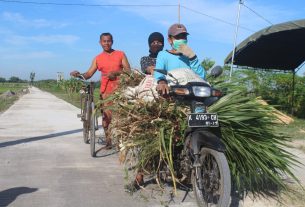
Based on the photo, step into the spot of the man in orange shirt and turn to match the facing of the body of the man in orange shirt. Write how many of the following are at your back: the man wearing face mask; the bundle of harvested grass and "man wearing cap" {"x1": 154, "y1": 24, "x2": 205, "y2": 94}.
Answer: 0

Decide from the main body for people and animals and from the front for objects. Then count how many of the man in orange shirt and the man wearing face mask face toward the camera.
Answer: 2

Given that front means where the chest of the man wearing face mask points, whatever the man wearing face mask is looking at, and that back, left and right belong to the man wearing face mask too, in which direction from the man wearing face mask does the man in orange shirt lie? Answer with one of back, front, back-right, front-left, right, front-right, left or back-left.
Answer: back-right

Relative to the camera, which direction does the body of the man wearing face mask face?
toward the camera

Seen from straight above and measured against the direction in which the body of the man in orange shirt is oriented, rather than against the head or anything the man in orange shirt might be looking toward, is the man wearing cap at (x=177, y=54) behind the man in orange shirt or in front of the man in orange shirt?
in front

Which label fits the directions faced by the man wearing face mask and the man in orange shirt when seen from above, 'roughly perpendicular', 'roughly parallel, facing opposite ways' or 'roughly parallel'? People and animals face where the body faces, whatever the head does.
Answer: roughly parallel

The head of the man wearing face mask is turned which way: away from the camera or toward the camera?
toward the camera

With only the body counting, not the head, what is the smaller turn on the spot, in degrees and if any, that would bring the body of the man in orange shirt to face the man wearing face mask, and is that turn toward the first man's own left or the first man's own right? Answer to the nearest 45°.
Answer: approximately 45° to the first man's own left

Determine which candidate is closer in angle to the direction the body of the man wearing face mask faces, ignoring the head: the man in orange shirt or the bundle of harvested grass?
the bundle of harvested grass

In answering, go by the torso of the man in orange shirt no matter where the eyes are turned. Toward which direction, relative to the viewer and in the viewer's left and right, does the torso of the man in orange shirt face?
facing the viewer
